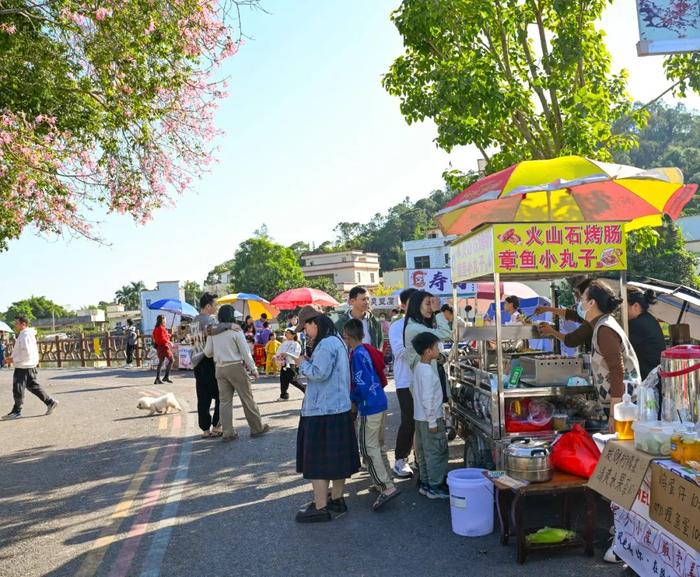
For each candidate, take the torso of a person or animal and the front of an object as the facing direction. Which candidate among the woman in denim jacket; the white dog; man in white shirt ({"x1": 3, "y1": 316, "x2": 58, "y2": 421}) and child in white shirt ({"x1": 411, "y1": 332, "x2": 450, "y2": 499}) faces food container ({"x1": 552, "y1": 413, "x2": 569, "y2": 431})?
the child in white shirt

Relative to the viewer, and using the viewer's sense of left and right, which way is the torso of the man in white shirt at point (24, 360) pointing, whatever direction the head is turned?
facing to the left of the viewer

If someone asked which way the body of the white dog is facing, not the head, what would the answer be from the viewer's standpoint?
to the viewer's left

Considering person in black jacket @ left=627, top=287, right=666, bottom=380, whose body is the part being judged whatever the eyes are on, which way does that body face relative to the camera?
to the viewer's left

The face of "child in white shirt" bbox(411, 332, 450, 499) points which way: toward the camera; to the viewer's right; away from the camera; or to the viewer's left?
to the viewer's right

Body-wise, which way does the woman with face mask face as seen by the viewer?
to the viewer's left

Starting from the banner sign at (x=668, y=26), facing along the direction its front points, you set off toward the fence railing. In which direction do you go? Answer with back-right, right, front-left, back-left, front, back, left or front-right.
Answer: back-right

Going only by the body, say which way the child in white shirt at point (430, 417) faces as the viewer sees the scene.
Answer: to the viewer's right

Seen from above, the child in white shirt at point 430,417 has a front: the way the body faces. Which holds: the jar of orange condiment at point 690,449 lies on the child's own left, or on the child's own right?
on the child's own right

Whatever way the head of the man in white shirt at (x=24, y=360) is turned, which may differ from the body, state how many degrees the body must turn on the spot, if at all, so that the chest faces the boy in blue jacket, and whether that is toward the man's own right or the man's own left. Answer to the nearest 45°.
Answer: approximately 90° to the man's own left
